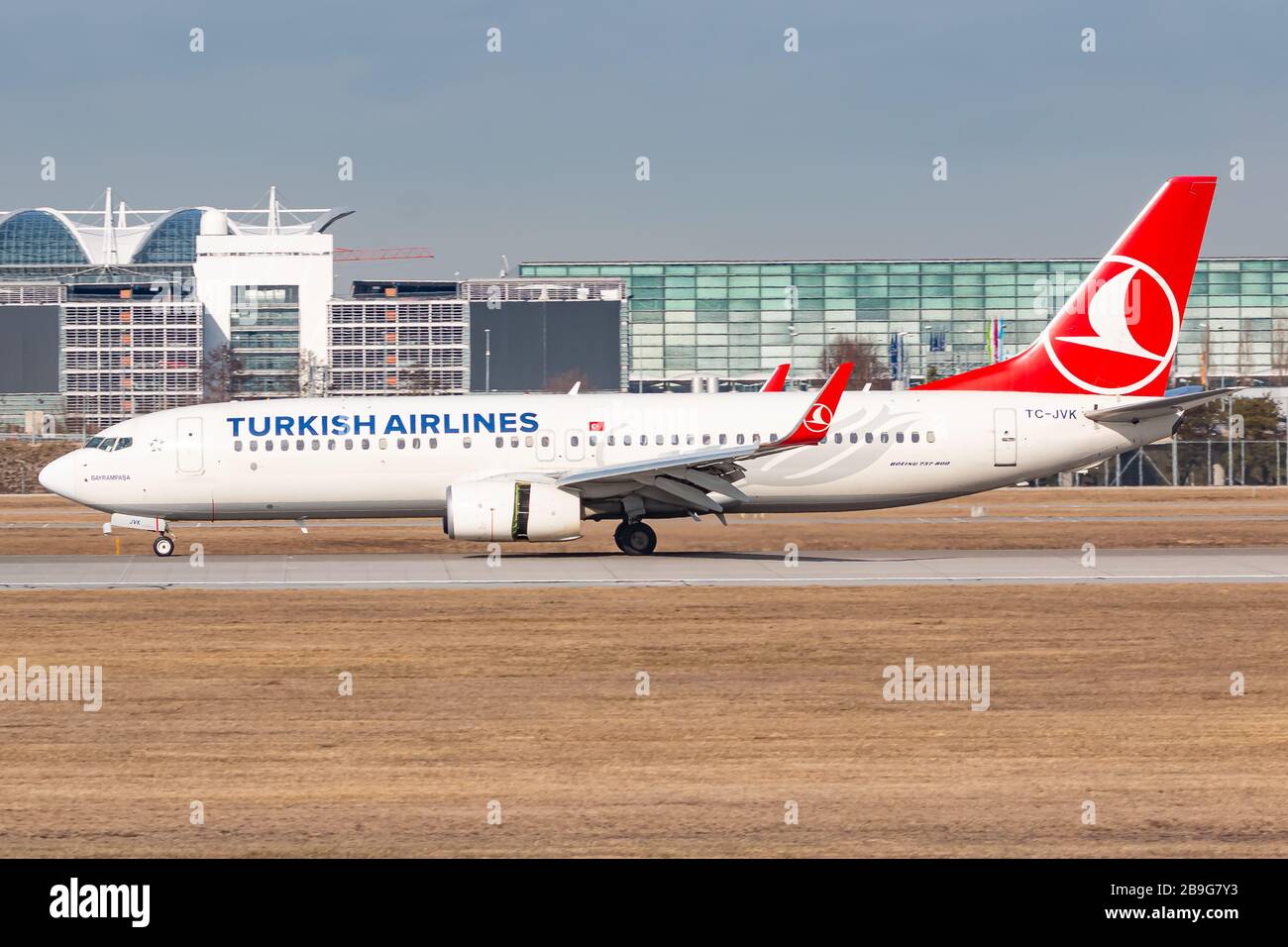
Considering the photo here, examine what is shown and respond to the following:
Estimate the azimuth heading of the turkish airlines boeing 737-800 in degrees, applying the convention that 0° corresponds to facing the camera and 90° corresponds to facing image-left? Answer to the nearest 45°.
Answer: approximately 90°
